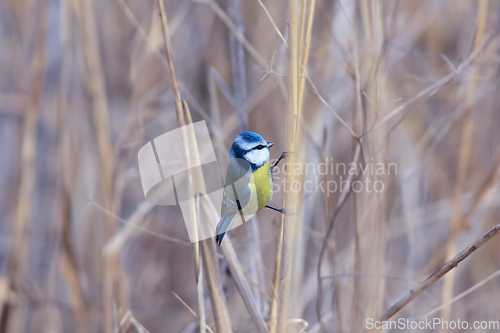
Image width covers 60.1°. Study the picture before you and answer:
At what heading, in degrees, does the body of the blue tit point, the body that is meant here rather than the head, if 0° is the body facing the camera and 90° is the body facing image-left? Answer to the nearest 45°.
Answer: approximately 270°
